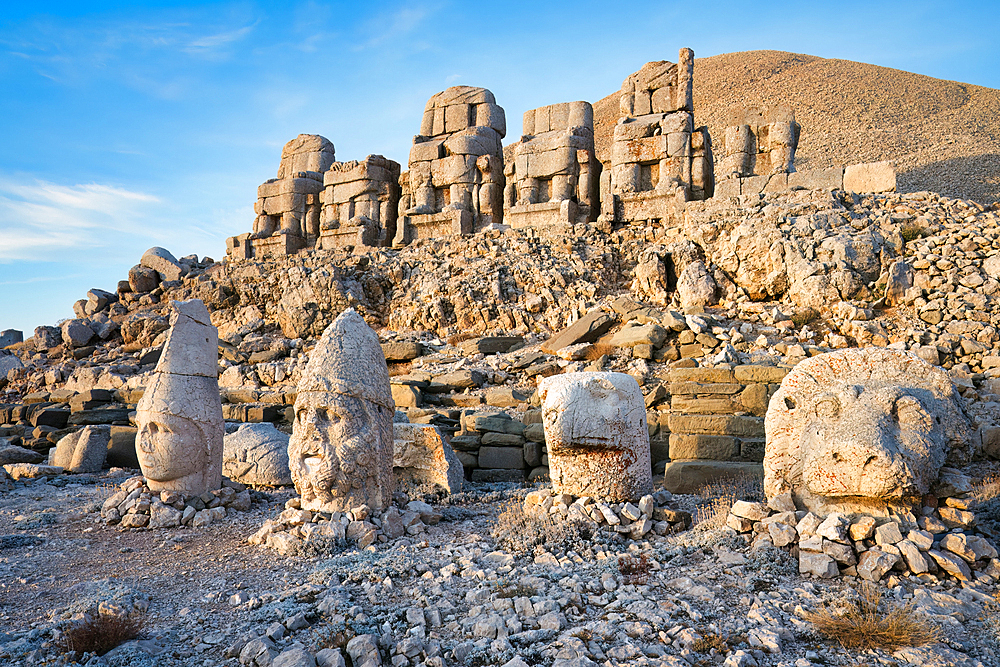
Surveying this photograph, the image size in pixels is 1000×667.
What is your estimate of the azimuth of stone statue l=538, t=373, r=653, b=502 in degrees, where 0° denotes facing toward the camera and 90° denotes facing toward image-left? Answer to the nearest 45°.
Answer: approximately 45°

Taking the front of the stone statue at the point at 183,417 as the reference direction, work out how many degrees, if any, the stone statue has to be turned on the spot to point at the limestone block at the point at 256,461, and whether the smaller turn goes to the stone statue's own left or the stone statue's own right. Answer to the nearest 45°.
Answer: approximately 180°

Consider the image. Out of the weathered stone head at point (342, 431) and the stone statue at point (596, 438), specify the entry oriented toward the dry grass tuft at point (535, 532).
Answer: the stone statue

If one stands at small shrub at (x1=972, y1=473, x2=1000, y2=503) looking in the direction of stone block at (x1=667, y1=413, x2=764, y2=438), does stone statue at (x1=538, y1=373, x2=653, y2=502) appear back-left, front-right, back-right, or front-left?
front-left

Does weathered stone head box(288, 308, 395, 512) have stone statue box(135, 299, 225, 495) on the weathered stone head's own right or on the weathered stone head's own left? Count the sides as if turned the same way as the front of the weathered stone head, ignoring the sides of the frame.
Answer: on the weathered stone head's own right

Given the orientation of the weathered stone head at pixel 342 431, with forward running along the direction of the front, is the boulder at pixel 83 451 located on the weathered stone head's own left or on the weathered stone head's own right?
on the weathered stone head's own right

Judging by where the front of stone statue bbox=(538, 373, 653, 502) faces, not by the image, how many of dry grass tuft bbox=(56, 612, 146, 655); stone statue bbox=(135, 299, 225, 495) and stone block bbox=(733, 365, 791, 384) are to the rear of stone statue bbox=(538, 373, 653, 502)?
1

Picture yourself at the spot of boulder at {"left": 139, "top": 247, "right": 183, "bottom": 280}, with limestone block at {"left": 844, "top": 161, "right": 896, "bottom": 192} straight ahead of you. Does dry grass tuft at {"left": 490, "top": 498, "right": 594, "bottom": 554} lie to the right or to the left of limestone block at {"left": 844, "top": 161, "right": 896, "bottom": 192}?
right

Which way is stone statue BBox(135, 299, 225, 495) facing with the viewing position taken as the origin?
facing the viewer and to the left of the viewer

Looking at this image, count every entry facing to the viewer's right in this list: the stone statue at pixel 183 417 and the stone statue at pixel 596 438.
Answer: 0

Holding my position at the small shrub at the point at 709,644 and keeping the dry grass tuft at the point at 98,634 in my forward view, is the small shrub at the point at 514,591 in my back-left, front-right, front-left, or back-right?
front-right

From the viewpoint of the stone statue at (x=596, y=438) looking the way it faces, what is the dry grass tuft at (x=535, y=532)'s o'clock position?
The dry grass tuft is roughly at 12 o'clock from the stone statue.

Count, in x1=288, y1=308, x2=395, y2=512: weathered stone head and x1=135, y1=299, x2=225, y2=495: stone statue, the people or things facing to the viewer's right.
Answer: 0

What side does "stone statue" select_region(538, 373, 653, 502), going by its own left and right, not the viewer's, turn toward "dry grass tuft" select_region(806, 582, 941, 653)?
front

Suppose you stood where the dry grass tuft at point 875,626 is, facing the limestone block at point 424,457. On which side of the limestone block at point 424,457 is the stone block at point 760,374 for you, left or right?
right

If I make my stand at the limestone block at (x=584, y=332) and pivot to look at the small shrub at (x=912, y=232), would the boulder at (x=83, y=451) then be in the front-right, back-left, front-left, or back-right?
back-right
